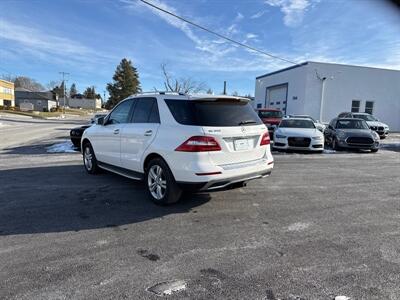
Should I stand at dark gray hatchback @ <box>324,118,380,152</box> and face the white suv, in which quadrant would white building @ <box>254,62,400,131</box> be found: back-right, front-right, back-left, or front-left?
back-right

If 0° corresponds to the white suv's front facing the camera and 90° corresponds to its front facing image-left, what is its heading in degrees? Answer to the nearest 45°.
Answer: approximately 135°

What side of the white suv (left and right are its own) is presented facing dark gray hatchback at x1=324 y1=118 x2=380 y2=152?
right

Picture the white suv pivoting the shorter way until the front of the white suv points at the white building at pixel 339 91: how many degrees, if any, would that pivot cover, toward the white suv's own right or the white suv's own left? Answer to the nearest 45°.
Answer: approximately 90° to the white suv's own right

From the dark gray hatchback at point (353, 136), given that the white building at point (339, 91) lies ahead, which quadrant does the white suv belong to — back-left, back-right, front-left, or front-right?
back-left
